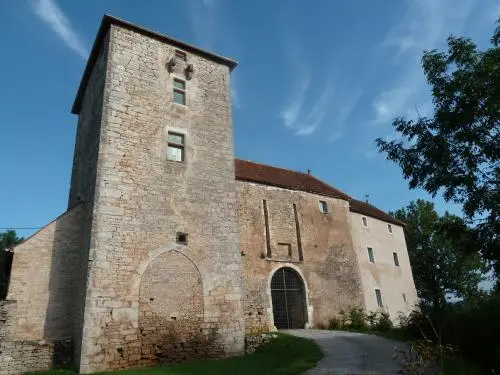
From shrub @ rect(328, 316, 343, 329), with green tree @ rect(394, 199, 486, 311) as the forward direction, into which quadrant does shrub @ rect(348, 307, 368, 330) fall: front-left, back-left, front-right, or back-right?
front-right

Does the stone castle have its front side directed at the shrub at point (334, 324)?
no

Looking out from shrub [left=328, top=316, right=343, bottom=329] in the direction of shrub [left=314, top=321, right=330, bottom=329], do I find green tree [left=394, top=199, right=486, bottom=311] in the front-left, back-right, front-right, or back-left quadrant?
back-right

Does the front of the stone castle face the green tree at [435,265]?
no

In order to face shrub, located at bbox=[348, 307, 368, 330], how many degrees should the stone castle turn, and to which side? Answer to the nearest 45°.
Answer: approximately 90° to its left

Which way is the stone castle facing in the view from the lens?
facing the viewer and to the right of the viewer
